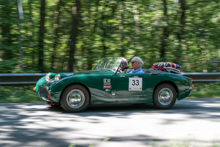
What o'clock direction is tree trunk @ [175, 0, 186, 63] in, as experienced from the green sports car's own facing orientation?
The tree trunk is roughly at 4 o'clock from the green sports car.

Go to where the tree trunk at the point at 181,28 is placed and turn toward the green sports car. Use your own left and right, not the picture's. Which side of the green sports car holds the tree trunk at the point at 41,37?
right

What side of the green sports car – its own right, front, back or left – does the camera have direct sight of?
left

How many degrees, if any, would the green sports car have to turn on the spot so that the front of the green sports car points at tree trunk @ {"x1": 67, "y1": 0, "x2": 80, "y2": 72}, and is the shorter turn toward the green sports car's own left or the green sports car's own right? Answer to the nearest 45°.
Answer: approximately 90° to the green sports car's own right

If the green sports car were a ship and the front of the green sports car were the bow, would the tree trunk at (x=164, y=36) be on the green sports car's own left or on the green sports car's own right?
on the green sports car's own right

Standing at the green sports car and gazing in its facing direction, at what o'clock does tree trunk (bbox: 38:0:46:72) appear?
The tree trunk is roughly at 2 o'clock from the green sports car.
